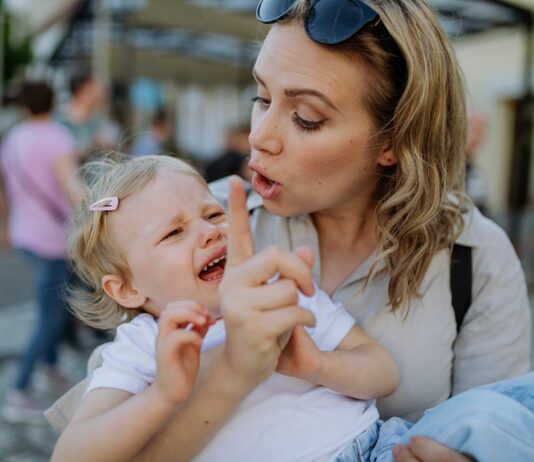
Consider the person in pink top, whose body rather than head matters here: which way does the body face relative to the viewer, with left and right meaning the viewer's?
facing away from the viewer and to the right of the viewer

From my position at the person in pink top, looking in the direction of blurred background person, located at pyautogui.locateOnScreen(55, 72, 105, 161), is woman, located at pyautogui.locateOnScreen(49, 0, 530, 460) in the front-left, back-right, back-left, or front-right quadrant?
back-right

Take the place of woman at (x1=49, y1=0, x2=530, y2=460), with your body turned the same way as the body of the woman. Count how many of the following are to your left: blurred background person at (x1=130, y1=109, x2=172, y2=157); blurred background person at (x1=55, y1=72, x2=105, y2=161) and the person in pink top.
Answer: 0

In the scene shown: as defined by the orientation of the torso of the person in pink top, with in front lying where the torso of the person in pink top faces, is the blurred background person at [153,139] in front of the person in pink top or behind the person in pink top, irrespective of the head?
in front

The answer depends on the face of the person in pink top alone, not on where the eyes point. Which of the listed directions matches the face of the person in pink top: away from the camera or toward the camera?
away from the camera

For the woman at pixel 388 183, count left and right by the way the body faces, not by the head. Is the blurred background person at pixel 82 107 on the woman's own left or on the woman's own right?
on the woman's own right

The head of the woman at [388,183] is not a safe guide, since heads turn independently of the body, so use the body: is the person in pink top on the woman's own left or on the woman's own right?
on the woman's own right

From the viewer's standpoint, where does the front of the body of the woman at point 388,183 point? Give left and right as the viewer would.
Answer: facing the viewer and to the left of the viewer

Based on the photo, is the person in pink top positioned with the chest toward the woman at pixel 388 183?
no

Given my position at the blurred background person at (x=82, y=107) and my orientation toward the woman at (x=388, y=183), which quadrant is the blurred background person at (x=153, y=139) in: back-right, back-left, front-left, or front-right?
back-left

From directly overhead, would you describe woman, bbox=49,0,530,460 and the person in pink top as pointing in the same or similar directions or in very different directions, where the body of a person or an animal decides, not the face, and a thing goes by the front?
very different directions

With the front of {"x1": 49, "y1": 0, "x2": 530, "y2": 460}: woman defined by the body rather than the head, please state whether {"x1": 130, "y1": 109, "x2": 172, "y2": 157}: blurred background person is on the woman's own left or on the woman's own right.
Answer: on the woman's own right

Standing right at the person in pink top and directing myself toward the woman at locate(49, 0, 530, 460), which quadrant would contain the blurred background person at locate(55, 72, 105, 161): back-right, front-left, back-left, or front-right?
back-left
